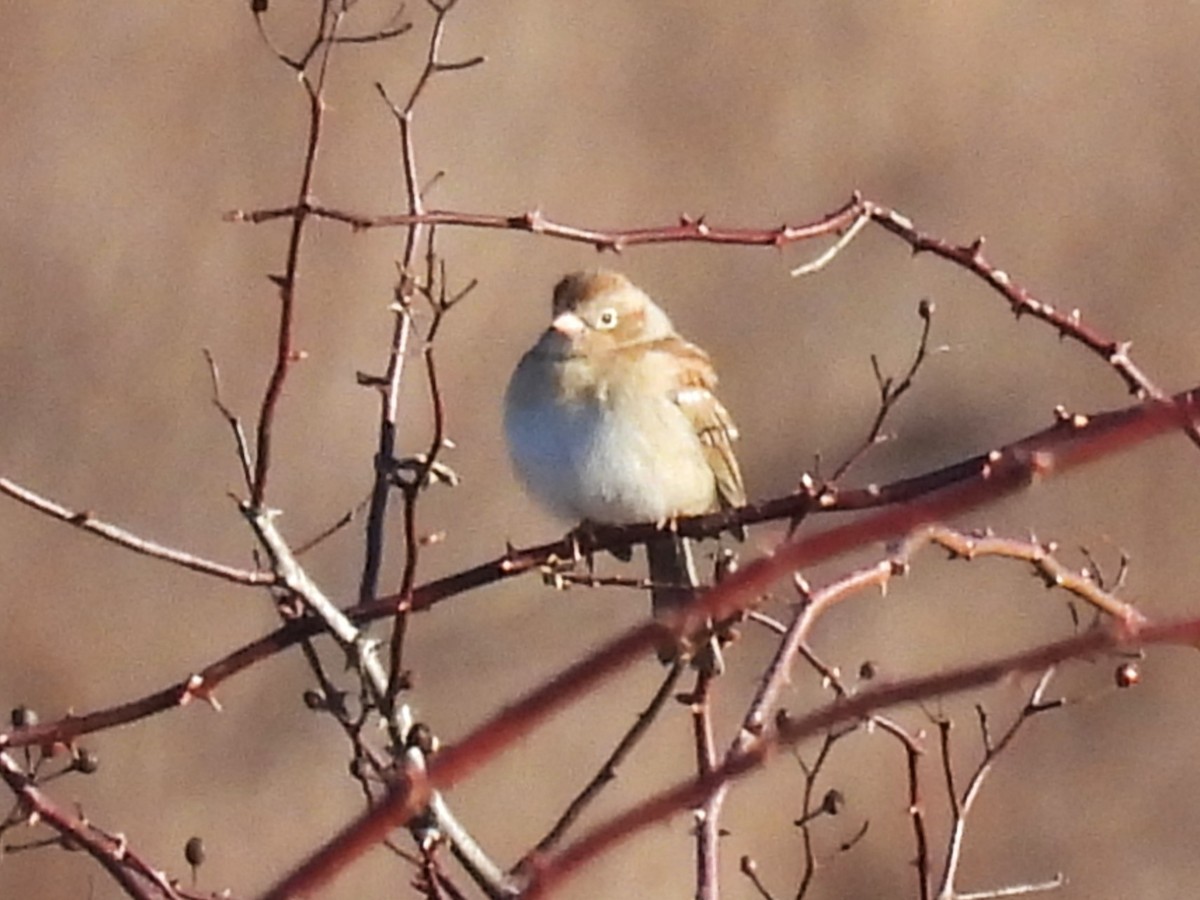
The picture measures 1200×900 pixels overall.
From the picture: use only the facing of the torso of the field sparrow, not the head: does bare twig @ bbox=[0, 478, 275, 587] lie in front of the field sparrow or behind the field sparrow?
in front

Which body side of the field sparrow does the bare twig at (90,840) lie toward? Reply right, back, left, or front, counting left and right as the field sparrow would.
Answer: front

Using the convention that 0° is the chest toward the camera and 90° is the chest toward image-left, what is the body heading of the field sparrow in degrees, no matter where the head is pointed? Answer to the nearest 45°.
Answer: approximately 45°
